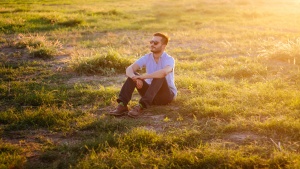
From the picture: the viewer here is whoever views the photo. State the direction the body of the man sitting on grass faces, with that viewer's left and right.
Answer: facing the viewer and to the left of the viewer
